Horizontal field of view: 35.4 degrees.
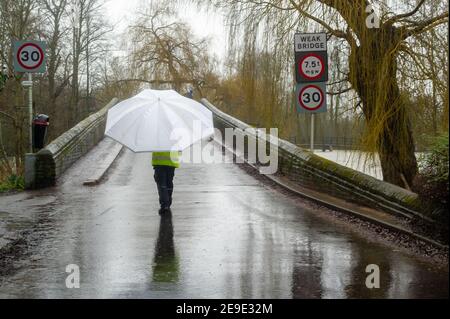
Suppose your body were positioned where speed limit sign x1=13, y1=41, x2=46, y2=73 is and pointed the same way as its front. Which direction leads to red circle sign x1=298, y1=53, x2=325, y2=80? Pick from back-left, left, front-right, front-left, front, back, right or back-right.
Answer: front-left

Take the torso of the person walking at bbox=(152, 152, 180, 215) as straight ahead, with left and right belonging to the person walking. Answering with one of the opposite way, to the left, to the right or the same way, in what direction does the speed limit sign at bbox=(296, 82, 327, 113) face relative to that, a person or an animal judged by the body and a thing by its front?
the opposite way

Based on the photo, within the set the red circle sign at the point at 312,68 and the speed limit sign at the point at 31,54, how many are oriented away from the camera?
0

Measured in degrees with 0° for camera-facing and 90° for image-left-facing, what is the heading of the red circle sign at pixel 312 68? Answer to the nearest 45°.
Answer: approximately 0°

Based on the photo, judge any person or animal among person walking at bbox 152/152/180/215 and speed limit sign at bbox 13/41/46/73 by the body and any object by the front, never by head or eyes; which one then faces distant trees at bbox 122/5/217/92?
the person walking

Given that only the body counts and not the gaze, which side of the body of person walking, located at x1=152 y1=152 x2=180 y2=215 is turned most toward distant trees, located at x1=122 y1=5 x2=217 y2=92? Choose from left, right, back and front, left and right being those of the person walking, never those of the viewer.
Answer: front

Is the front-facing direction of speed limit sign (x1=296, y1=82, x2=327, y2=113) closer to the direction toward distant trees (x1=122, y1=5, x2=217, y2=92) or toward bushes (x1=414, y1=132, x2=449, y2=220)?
the bushes

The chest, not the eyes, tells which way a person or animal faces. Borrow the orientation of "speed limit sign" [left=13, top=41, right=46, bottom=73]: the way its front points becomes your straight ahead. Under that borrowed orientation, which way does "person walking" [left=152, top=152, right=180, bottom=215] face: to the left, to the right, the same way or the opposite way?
the opposite way

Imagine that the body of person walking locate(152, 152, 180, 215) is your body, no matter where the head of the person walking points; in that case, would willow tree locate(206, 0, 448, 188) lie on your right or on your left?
on your right

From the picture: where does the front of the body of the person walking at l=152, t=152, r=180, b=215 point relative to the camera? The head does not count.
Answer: away from the camera
